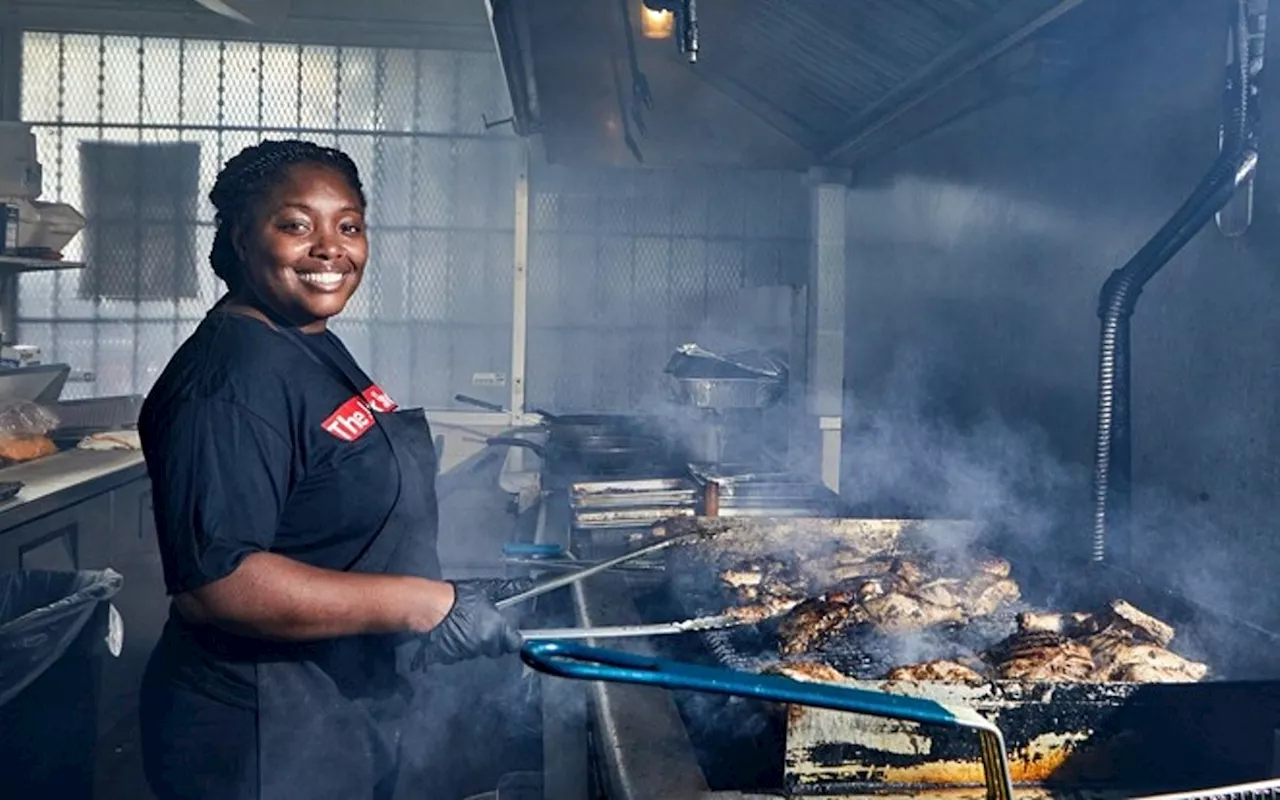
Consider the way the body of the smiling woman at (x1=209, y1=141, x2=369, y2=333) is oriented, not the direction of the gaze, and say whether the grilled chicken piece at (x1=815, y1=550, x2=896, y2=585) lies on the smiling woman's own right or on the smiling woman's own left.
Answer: on the smiling woman's own left

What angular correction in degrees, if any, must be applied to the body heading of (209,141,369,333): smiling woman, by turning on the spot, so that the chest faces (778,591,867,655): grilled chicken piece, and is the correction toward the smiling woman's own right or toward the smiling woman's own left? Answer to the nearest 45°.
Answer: approximately 45° to the smiling woman's own left

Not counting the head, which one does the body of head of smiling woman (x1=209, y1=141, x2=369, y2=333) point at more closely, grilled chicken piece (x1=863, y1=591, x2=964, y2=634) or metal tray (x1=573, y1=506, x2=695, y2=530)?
the grilled chicken piece

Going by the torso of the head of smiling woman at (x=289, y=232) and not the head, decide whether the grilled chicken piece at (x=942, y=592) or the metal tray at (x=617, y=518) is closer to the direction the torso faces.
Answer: the grilled chicken piece

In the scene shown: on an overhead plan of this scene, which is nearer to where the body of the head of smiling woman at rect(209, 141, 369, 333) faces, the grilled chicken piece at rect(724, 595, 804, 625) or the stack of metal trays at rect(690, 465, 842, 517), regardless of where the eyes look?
the grilled chicken piece

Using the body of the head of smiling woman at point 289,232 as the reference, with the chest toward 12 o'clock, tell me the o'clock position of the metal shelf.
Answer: The metal shelf is roughly at 7 o'clock from the head of smiling woman.

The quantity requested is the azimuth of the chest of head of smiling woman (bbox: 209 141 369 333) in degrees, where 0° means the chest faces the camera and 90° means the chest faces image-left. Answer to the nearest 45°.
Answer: approximately 315°

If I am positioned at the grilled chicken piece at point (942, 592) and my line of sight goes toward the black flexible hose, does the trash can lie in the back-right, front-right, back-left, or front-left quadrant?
back-left
